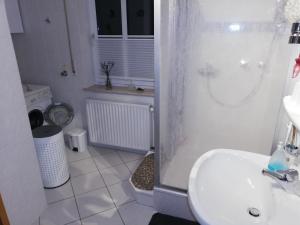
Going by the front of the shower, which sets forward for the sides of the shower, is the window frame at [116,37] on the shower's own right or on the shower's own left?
on the shower's own right

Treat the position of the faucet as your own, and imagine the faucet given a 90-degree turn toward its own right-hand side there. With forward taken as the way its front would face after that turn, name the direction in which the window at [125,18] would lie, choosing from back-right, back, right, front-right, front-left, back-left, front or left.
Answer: front-left

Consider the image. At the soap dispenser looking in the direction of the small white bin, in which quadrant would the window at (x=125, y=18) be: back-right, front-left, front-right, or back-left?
front-right

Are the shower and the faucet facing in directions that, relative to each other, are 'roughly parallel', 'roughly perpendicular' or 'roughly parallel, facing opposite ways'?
roughly perpendicular

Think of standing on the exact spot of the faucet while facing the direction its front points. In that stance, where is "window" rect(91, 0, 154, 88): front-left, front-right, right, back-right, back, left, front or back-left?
front-right

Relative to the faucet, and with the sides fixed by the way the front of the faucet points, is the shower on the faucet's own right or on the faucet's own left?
on the faucet's own right

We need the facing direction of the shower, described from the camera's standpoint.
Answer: facing the viewer

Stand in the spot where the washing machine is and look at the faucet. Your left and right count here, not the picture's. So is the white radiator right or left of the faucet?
left

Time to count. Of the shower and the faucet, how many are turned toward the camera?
1

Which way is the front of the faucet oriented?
to the viewer's left

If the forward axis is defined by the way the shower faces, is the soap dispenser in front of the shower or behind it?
in front

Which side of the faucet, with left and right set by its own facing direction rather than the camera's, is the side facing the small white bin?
front

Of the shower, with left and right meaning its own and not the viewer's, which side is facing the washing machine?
right

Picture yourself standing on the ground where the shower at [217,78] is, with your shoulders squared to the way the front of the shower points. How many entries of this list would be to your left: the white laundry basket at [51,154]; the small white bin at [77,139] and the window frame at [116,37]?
0
